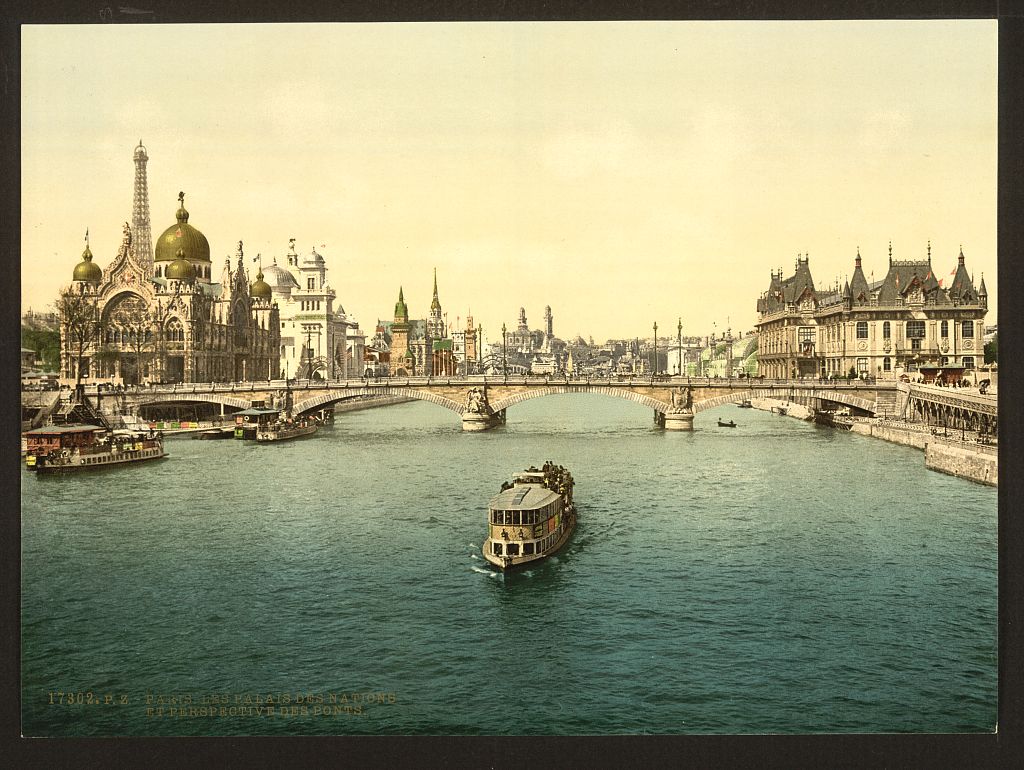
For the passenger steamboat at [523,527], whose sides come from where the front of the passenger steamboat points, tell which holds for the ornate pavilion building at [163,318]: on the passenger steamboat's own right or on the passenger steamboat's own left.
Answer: on the passenger steamboat's own right

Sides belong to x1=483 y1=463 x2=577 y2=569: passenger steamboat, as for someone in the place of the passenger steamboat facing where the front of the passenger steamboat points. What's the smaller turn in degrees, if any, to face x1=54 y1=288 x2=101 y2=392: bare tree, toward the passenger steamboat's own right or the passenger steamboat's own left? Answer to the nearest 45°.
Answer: approximately 90° to the passenger steamboat's own right

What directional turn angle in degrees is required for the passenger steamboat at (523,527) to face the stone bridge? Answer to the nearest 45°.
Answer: approximately 135° to its right

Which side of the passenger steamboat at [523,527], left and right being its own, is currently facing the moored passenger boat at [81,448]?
right

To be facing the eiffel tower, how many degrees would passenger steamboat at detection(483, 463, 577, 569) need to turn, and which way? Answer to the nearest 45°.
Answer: approximately 90° to its right

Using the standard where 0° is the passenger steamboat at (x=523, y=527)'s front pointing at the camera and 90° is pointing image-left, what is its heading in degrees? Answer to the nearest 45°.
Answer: approximately 45°

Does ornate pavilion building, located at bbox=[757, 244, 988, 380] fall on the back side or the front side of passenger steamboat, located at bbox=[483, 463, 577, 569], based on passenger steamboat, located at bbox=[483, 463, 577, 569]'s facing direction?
on the back side

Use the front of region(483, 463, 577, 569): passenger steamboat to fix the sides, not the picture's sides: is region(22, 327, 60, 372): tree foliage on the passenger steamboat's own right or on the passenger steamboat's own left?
on the passenger steamboat's own right
